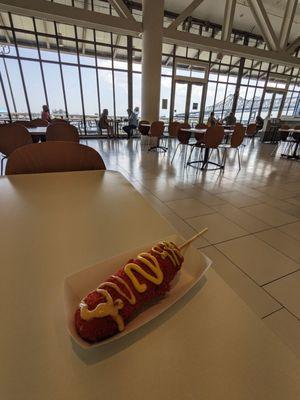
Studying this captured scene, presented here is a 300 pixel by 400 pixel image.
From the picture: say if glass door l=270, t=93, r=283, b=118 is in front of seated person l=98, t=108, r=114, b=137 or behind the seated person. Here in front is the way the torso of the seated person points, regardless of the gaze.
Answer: in front

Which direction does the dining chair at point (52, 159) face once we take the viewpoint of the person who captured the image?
facing the viewer

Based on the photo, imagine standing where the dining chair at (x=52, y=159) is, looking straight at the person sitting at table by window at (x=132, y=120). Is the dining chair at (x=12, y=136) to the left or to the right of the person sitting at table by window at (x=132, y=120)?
left

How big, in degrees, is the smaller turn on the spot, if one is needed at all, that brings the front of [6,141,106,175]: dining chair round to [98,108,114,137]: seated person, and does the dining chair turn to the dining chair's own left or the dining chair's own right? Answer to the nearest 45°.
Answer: approximately 180°

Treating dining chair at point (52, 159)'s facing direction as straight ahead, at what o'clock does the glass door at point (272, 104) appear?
The glass door is roughly at 8 o'clock from the dining chair.

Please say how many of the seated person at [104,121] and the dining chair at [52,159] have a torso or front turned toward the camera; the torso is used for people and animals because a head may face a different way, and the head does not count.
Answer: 1

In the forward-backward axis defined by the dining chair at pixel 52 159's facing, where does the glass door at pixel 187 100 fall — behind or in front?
behind

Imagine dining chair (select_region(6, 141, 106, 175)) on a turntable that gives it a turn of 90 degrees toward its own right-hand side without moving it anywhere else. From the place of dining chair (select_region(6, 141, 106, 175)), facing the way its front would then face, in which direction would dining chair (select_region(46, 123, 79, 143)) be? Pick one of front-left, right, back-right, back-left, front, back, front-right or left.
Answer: right

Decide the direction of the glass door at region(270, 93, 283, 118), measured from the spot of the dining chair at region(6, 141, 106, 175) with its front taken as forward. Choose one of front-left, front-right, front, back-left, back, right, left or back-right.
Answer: back-left

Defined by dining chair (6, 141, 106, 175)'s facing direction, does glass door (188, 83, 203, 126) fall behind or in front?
behind
